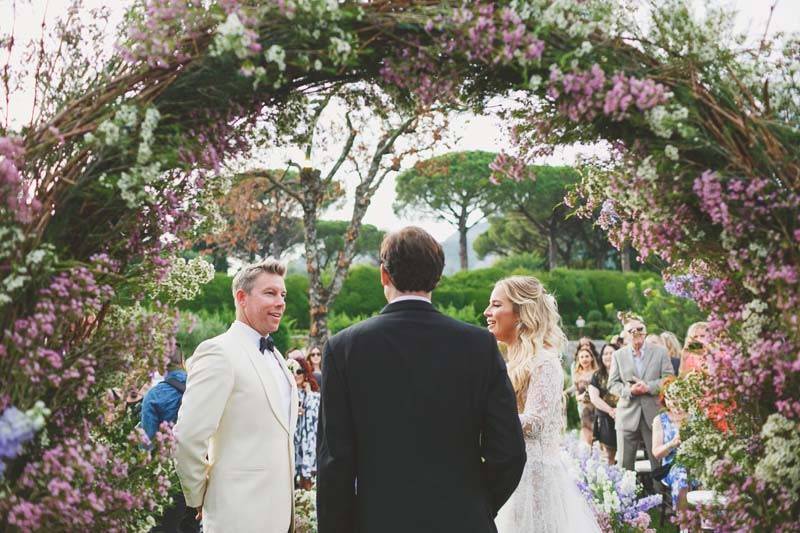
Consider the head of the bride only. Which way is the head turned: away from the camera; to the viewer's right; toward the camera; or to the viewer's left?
to the viewer's left

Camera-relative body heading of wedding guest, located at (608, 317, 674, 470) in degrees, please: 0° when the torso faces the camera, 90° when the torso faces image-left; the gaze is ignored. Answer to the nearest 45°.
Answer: approximately 0°

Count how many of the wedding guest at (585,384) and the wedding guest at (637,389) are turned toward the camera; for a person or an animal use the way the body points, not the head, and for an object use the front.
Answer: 2

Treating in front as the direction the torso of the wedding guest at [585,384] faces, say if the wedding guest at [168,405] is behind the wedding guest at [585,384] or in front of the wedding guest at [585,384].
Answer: in front

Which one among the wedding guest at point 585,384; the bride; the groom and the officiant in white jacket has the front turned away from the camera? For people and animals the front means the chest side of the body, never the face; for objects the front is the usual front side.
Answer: the groom

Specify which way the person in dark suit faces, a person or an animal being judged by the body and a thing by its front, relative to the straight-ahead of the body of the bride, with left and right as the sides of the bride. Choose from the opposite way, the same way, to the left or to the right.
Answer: to the right

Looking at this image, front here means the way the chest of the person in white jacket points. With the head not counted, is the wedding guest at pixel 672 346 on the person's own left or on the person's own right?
on the person's own left

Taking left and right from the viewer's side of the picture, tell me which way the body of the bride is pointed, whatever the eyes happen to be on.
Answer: facing to the left of the viewer

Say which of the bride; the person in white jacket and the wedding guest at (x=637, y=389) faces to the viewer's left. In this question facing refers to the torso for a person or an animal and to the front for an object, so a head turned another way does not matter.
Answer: the bride

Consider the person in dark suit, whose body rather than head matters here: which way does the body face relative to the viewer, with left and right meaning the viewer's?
facing away from the viewer

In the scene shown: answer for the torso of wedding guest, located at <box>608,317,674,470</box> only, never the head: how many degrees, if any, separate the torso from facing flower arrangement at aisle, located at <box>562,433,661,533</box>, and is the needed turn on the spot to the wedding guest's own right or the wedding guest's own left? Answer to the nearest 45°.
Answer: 0° — they already face it

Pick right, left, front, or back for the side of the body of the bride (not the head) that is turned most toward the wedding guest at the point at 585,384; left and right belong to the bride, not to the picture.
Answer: right
